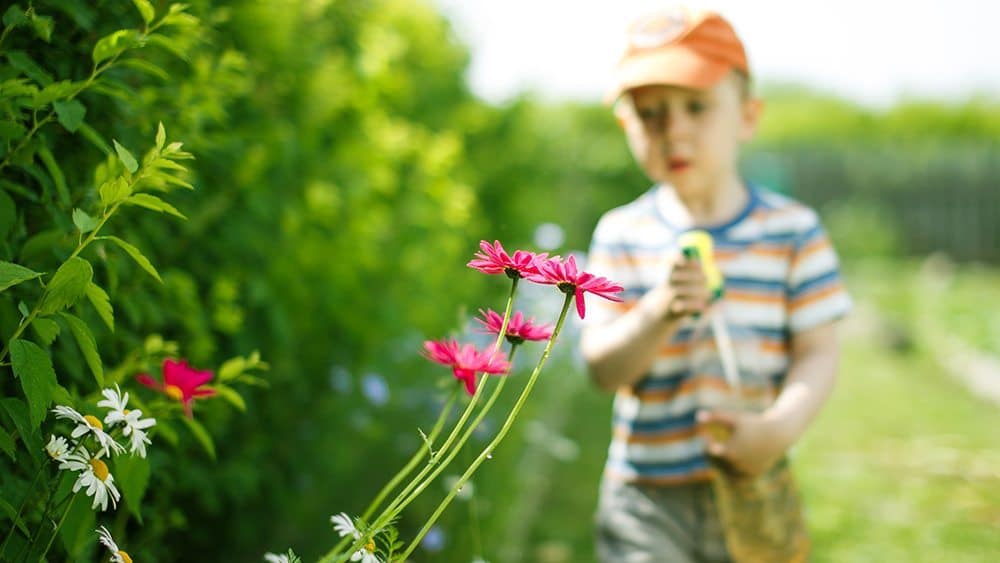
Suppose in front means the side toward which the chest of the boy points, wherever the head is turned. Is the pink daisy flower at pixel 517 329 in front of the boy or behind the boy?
in front

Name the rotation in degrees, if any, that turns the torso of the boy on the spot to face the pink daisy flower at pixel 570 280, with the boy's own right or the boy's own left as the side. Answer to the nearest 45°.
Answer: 0° — they already face it

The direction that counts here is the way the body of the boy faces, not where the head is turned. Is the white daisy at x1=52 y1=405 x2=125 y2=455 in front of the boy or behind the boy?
in front

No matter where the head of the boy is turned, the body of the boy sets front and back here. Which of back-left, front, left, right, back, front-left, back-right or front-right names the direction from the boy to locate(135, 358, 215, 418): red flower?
front-right

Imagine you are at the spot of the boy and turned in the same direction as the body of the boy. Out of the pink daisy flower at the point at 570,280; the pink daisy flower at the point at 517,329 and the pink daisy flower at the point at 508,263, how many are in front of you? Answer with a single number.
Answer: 3

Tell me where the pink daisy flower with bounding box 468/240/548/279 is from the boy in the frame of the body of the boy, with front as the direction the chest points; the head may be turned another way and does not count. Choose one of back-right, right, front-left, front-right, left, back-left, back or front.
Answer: front

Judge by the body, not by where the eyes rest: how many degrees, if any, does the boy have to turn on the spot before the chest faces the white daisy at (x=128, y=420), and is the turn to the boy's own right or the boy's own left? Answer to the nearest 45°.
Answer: approximately 45° to the boy's own right

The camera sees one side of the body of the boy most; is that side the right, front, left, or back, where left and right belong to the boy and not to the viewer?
front

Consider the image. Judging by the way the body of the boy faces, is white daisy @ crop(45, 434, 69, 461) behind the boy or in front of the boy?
in front
